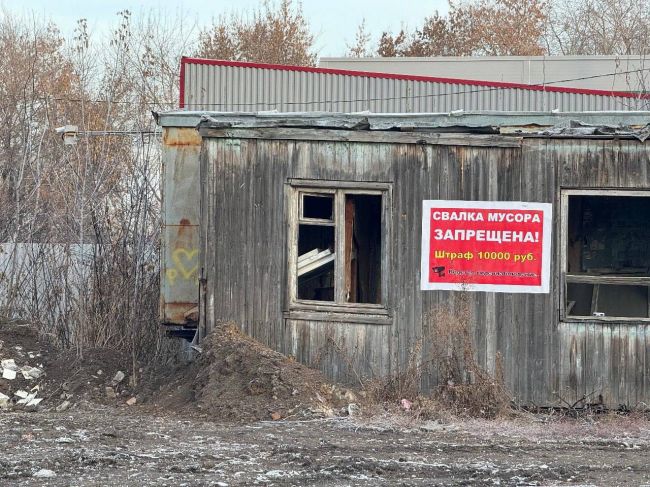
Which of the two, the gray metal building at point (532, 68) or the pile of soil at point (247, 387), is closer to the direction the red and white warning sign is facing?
the pile of soil

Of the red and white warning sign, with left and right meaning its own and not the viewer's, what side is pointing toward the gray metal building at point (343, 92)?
back

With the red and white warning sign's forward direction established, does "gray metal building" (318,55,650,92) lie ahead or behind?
behind

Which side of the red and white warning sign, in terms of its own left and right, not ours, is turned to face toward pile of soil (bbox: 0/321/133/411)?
right

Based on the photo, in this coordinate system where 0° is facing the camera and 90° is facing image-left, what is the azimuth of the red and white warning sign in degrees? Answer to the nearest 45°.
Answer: approximately 0°

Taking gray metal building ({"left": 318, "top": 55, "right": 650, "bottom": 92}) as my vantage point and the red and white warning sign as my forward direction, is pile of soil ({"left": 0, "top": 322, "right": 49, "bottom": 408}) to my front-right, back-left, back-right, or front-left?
front-right

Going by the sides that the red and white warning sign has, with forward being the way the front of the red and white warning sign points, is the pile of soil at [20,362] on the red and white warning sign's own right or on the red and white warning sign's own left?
on the red and white warning sign's own right
